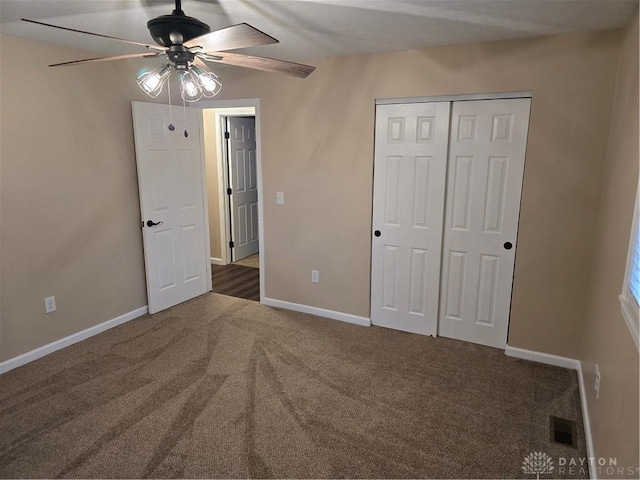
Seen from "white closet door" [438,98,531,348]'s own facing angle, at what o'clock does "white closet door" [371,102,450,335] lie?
"white closet door" [371,102,450,335] is roughly at 3 o'clock from "white closet door" [438,98,531,348].

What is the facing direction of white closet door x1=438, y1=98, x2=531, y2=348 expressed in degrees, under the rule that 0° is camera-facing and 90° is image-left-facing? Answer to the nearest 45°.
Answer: approximately 0°

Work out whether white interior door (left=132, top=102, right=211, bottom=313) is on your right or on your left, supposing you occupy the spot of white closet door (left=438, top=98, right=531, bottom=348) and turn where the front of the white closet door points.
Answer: on your right

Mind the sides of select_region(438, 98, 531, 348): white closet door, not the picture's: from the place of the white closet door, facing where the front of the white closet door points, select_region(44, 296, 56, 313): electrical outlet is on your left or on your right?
on your right

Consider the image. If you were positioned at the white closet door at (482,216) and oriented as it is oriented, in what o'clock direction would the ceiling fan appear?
The ceiling fan is roughly at 1 o'clock from the white closet door.

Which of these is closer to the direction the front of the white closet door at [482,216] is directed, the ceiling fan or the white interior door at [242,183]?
the ceiling fan
